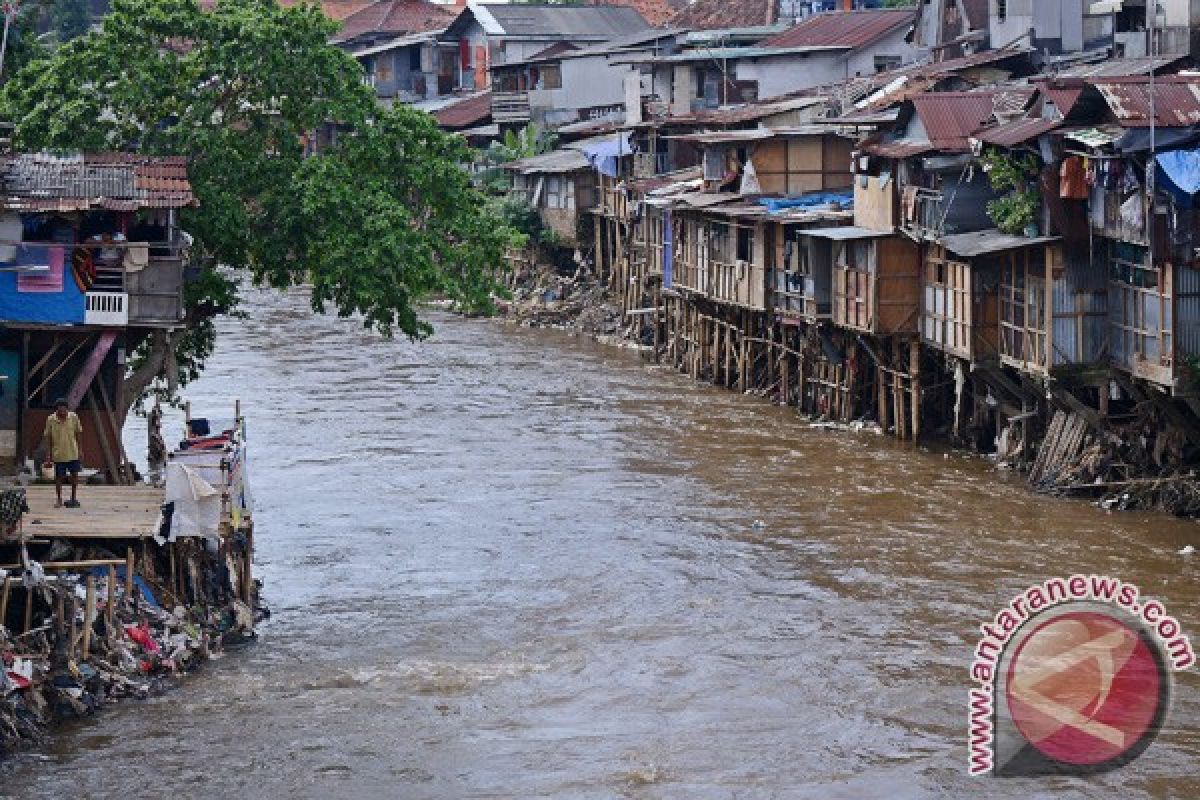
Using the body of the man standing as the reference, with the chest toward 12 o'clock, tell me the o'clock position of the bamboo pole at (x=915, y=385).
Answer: The bamboo pole is roughly at 8 o'clock from the man standing.

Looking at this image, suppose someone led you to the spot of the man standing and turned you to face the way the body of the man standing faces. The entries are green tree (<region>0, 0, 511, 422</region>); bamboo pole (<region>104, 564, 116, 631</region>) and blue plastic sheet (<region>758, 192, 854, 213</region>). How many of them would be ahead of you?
1

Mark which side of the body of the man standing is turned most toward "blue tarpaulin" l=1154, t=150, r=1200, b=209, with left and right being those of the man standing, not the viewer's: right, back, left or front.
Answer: left

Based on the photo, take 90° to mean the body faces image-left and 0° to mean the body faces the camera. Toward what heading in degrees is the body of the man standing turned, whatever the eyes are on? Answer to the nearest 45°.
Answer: approximately 0°

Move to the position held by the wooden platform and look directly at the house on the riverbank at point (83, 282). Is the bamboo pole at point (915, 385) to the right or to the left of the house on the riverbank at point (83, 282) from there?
right

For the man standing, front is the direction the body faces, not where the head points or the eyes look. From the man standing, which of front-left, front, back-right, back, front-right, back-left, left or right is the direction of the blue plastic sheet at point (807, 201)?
back-left

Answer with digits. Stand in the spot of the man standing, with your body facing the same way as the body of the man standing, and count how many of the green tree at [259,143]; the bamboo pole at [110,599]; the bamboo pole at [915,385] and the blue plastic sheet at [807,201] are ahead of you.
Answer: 1

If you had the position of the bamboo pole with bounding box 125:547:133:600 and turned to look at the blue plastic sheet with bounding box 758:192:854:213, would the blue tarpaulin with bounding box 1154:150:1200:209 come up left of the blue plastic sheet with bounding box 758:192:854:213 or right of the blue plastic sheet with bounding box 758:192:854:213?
right

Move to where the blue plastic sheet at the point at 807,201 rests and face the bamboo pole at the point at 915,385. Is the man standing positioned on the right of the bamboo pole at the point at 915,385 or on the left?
right

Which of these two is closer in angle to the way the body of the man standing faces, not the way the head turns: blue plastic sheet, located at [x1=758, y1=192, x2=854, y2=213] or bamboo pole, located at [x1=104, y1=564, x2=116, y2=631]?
the bamboo pole
